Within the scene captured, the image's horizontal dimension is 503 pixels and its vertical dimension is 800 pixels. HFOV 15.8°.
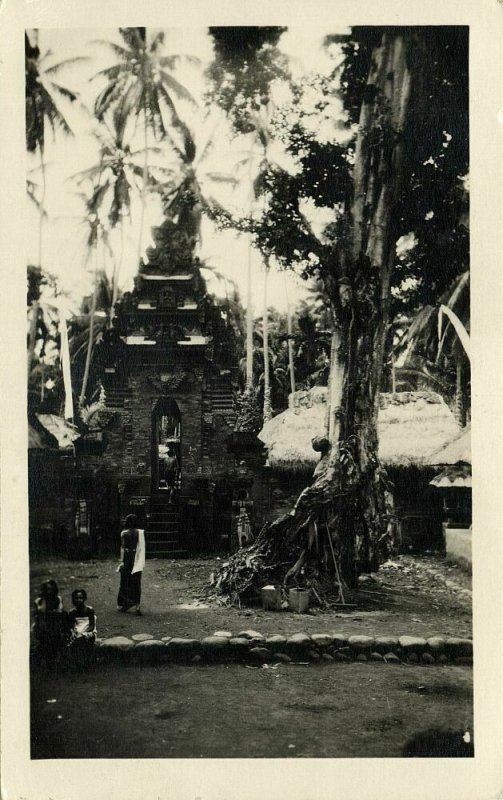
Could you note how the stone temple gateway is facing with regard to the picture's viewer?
facing the viewer

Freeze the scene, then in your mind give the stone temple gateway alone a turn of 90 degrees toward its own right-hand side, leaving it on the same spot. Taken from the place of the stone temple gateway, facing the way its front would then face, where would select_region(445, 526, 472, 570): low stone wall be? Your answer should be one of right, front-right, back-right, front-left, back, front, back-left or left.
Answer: back

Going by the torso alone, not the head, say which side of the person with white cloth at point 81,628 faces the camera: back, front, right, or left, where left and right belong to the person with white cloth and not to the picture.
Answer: front

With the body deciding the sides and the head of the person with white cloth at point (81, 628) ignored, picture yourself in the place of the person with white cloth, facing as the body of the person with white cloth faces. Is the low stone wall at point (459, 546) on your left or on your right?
on your left
